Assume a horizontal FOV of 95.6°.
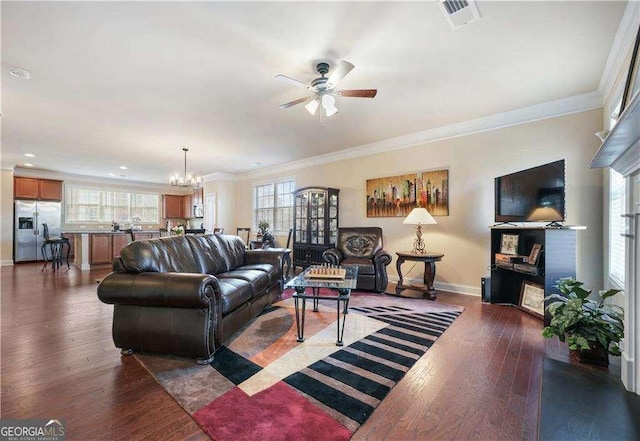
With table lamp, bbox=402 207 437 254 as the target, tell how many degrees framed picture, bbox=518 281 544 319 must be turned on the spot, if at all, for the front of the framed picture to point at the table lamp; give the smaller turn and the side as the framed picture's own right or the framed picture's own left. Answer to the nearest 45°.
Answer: approximately 45° to the framed picture's own right

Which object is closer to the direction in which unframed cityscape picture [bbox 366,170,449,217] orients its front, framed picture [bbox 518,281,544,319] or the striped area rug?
the striped area rug

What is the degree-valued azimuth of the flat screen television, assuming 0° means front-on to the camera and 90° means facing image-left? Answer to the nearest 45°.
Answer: approximately 45°

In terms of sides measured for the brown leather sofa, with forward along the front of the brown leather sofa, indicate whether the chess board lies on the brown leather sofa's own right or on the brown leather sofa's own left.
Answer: on the brown leather sofa's own left

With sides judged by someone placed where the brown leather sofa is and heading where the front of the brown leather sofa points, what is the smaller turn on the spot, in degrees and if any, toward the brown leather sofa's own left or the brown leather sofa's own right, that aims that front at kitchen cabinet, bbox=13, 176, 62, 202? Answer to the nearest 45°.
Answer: approximately 180°

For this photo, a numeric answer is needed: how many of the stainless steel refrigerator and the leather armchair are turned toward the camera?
2

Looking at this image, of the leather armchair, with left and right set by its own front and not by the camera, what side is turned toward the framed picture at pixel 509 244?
left

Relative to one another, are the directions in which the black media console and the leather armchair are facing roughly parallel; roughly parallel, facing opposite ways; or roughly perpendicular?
roughly perpendicular

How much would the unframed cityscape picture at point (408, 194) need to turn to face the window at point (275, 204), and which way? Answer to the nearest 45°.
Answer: approximately 90° to its right

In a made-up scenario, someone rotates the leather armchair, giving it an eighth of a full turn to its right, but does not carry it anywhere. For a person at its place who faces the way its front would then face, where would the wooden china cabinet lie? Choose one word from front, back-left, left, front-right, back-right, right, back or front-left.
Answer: right

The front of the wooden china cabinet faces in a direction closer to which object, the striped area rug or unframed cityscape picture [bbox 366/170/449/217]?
the striped area rug
